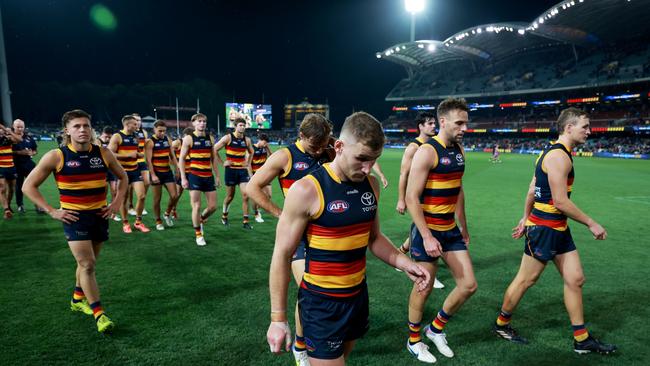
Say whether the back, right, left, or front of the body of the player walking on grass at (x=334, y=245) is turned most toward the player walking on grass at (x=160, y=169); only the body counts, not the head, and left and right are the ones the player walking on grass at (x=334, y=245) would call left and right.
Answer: back

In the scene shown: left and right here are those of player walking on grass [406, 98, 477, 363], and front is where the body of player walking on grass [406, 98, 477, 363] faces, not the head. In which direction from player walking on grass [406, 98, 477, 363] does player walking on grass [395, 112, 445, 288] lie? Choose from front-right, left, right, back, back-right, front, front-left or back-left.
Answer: back-left

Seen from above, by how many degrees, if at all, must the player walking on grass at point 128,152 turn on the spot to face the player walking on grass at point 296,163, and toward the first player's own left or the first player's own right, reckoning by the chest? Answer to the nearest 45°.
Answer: approximately 45° to the first player's own right

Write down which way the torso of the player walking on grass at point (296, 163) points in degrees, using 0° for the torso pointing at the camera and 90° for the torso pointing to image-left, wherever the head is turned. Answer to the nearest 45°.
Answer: approximately 315°
